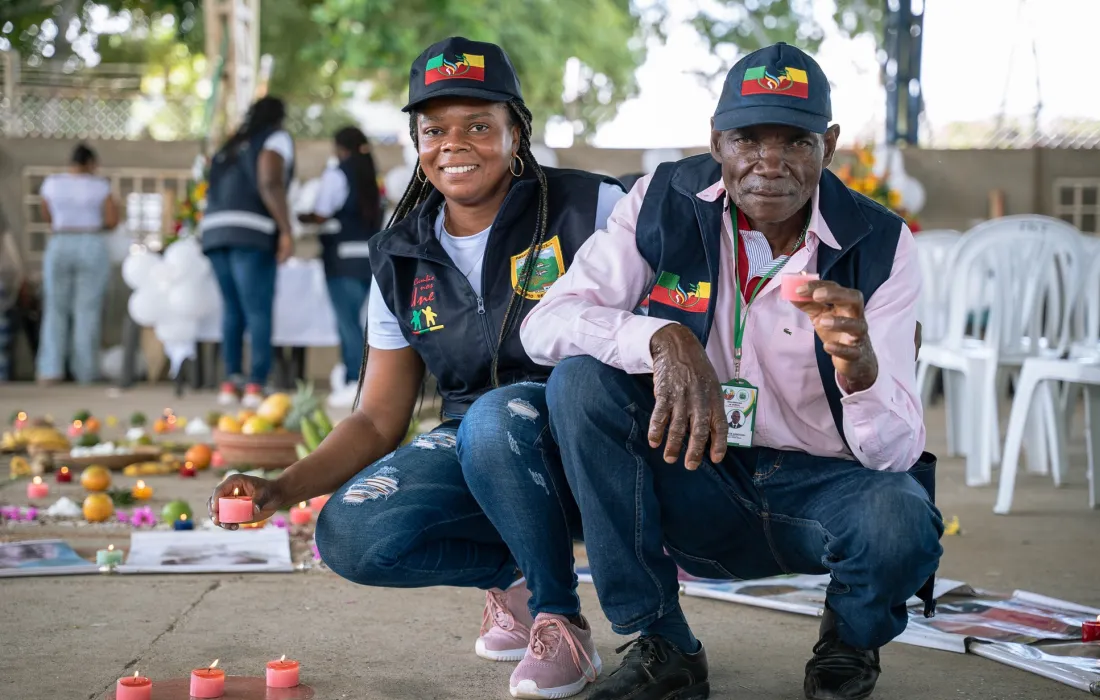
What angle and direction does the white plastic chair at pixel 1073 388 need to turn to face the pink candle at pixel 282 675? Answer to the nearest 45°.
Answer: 0° — it already faces it

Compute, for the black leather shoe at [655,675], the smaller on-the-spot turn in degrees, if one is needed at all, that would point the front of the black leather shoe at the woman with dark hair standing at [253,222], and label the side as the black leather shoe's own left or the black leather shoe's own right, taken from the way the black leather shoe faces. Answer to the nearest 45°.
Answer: approximately 90° to the black leather shoe's own right

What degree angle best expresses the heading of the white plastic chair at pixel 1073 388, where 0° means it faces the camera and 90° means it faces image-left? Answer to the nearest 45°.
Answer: approximately 45°

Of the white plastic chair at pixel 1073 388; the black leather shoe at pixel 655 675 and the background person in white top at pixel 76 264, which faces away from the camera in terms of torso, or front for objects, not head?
the background person in white top

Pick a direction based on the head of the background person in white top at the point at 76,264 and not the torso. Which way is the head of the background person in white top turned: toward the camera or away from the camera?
away from the camera

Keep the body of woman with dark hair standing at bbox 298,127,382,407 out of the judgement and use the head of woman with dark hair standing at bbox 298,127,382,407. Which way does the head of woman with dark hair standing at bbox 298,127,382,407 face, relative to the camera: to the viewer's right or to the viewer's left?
to the viewer's left

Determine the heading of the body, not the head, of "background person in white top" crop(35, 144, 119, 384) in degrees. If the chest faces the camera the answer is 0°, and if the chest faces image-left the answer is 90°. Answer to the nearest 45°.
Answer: approximately 180°

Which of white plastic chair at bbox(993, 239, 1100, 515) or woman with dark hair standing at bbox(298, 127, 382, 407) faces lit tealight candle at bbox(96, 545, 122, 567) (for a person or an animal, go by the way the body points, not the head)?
the white plastic chair

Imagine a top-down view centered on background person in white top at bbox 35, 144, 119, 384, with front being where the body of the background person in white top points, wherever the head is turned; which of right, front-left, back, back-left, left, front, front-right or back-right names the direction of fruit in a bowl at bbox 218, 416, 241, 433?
back
